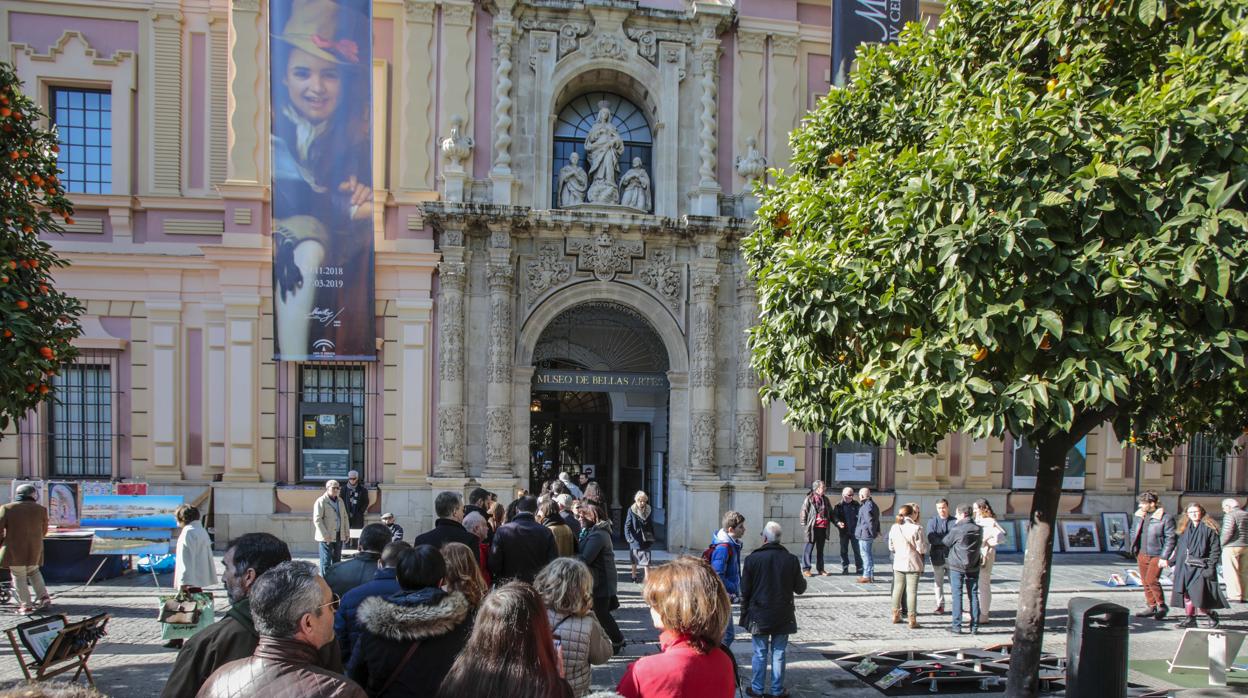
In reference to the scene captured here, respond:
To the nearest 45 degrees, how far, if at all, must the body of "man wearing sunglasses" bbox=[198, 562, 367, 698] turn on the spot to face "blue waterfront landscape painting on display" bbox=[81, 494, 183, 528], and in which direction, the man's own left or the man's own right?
approximately 45° to the man's own left

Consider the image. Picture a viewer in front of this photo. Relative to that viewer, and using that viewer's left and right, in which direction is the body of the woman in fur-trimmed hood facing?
facing away from the viewer

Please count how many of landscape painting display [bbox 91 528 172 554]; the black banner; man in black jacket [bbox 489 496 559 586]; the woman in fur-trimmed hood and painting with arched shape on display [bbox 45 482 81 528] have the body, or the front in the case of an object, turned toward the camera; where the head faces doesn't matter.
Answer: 3

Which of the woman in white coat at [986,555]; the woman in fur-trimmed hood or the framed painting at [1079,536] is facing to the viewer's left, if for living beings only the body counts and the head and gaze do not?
the woman in white coat

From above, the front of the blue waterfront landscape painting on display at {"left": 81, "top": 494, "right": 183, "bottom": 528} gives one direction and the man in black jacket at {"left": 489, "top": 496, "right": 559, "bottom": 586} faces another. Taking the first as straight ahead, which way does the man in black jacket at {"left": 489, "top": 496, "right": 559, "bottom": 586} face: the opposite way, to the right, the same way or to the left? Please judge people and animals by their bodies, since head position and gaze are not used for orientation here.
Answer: the opposite way

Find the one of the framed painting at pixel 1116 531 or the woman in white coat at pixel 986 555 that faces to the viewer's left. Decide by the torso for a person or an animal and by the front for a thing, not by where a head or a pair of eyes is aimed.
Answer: the woman in white coat

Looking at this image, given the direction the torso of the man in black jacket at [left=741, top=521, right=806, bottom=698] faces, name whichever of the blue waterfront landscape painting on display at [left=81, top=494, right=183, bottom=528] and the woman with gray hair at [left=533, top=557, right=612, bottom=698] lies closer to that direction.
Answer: the blue waterfront landscape painting on display

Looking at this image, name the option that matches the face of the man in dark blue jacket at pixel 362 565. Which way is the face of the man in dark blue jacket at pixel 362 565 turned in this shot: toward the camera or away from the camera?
away from the camera

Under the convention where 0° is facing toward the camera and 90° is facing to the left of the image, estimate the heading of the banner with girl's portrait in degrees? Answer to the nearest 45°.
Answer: approximately 0°
